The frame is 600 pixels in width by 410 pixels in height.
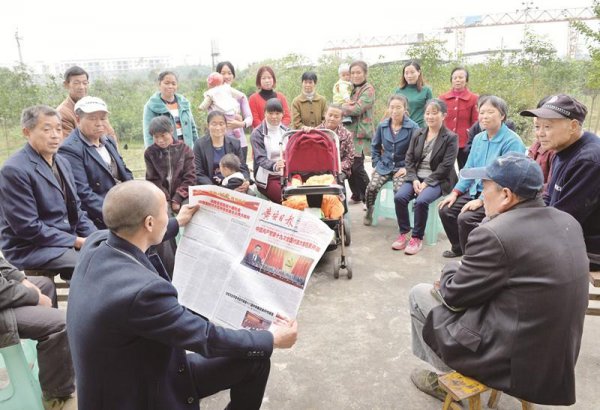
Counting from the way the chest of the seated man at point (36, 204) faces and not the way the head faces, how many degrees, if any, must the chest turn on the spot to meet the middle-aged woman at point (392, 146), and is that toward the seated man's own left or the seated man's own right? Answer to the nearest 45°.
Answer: approximately 45° to the seated man's own left

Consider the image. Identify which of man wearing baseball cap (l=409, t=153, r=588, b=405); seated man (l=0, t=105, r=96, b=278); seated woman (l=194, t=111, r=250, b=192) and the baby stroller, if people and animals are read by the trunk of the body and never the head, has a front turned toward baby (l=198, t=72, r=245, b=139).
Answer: the man wearing baseball cap

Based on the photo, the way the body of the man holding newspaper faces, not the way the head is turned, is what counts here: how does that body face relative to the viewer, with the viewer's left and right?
facing away from the viewer and to the right of the viewer

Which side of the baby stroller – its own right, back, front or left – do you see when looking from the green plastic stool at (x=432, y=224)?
left

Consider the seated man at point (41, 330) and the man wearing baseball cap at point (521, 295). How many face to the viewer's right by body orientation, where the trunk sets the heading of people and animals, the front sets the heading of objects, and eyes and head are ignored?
1

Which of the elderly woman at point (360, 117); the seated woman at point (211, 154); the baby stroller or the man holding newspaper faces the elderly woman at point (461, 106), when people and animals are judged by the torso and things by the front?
the man holding newspaper

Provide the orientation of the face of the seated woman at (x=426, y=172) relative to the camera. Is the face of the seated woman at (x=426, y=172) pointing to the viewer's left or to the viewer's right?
to the viewer's left

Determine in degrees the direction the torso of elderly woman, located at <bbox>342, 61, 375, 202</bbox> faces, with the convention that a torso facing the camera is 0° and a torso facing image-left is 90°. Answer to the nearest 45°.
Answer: approximately 45°

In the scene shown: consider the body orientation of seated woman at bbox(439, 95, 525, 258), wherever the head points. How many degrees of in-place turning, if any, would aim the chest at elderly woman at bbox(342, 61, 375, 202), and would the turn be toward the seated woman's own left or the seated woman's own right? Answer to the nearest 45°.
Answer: approximately 90° to the seated woman's own right

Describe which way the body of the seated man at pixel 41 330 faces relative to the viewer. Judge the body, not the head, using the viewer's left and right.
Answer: facing to the right of the viewer

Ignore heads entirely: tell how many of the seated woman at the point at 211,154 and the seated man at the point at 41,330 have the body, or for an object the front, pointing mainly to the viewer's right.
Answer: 1
